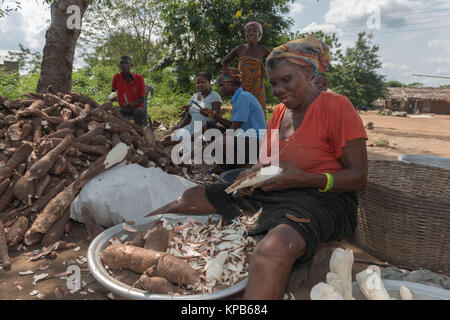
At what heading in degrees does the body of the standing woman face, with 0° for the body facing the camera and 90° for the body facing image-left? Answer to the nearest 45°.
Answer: approximately 0°

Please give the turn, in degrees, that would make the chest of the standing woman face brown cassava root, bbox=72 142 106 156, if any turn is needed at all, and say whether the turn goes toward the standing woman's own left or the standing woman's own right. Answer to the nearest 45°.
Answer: approximately 45° to the standing woman's own right

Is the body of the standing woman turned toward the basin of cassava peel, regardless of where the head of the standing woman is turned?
yes

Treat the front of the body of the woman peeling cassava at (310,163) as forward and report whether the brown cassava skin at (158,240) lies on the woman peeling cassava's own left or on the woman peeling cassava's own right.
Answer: on the woman peeling cassava's own right

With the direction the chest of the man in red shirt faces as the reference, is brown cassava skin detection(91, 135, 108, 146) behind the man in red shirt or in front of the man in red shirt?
in front

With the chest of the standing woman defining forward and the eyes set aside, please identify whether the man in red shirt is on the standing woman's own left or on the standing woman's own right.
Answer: on the standing woman's own right

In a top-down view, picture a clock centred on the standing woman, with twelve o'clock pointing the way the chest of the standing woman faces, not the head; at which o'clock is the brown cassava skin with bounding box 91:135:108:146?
The brown cassava skin is roughly at 1 o'clock from the standing woman.

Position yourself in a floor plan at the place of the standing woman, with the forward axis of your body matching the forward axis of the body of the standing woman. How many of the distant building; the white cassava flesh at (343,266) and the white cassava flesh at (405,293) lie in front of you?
2

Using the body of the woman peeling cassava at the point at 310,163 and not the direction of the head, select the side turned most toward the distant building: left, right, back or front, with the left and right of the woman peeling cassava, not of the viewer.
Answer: back

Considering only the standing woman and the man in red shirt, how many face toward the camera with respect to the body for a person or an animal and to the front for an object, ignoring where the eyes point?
2

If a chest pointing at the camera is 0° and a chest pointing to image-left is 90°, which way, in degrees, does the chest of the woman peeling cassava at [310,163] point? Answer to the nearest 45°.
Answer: approximately 45°

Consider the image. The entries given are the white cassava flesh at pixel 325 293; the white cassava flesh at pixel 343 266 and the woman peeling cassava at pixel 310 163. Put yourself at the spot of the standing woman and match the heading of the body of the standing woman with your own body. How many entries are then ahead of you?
3
